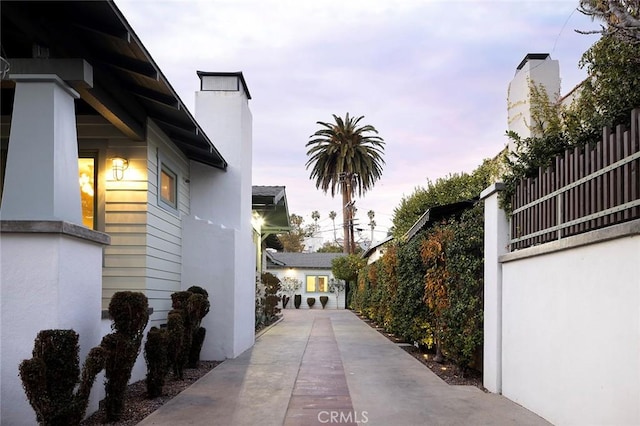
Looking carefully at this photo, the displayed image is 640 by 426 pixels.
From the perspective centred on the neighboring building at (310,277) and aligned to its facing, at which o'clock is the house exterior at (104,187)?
The house exterior is roughly at 12 o'clock from the neighboring building.

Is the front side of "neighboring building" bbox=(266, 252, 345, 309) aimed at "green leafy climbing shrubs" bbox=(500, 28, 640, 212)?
yes

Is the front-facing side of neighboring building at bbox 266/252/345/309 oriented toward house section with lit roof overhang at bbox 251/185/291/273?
yes

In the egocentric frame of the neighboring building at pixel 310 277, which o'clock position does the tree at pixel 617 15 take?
The tree is roughly at 12 o'clock from the neighboring building.

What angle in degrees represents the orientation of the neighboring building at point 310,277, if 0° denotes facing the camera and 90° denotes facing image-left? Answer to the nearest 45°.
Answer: approximately 0°

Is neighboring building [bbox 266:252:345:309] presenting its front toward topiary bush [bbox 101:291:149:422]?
yes

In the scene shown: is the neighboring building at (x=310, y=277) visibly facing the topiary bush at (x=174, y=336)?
yes

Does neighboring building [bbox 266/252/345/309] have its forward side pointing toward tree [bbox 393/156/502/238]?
yes

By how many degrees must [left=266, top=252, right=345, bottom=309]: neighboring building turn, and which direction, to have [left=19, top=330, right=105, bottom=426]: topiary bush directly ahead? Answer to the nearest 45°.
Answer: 0° — it already faces it
